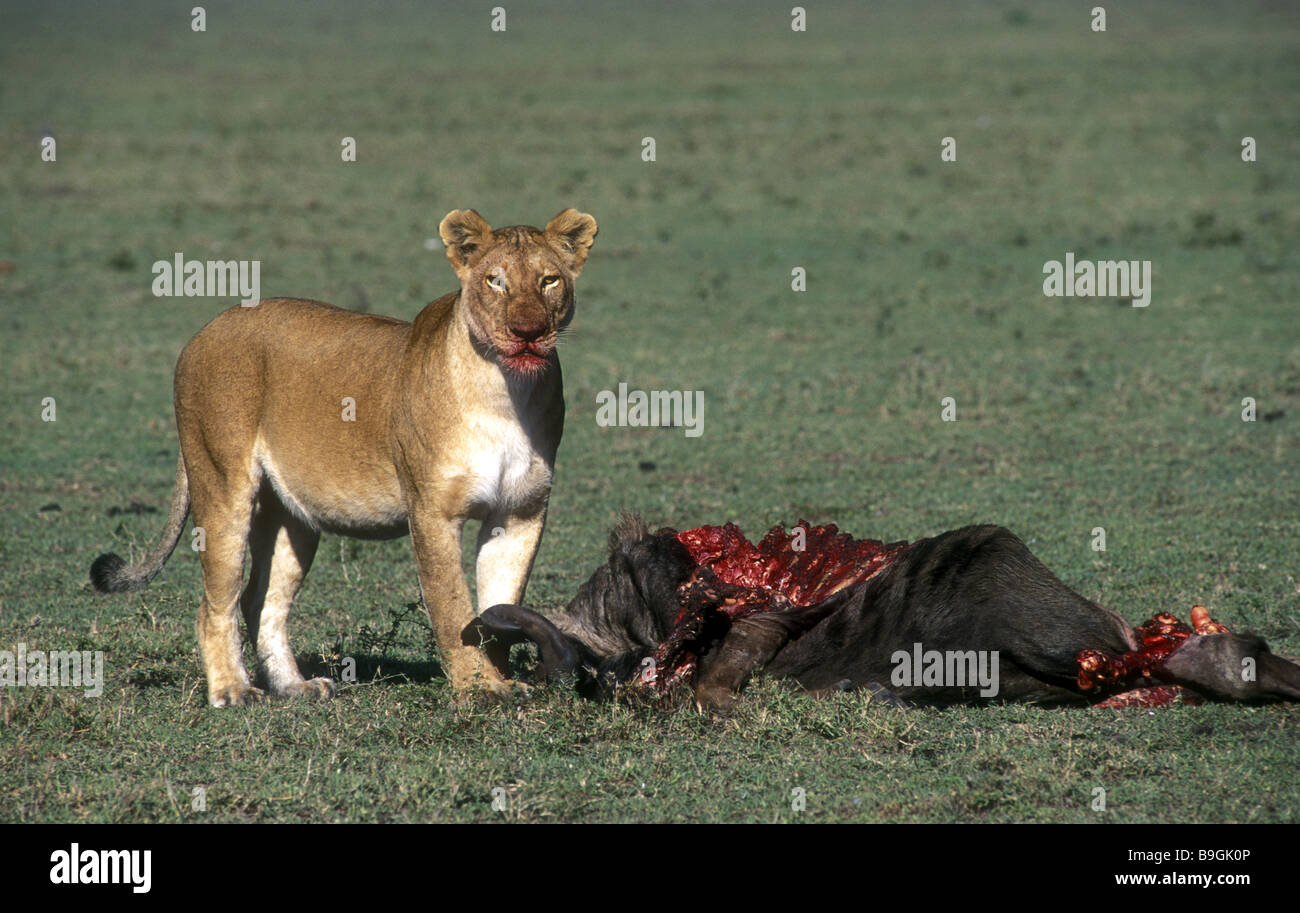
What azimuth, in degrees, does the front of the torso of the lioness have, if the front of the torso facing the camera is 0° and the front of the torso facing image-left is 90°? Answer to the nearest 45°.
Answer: approximately 315°

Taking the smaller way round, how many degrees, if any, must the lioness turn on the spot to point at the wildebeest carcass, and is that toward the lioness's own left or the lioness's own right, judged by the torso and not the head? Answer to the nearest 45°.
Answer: approximately 45° to the lioness's own left
